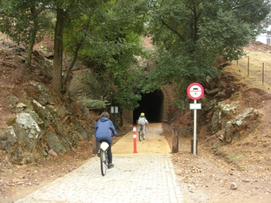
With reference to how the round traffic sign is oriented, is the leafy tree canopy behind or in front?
behind

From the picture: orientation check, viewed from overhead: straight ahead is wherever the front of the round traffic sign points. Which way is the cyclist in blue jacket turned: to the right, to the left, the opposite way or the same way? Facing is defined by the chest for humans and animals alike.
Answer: the opposite way

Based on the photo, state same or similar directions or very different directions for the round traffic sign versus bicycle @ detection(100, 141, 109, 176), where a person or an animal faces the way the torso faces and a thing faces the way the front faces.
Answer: very different directions

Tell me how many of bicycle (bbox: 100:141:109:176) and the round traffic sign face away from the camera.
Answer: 1

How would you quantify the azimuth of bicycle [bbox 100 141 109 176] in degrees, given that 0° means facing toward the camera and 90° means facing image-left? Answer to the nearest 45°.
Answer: approximately 180°

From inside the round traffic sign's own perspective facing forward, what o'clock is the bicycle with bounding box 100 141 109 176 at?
The bicycle is roughly at 1 o'clock from the round traffic sign.

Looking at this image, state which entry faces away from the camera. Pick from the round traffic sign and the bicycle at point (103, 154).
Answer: the bicycle

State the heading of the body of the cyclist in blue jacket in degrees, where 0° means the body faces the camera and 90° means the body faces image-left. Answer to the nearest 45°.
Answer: approximately 180°
